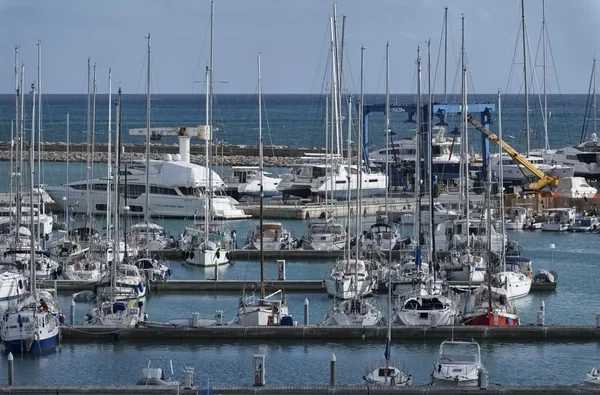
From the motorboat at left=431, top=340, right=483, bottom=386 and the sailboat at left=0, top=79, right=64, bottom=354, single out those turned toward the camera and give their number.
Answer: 1

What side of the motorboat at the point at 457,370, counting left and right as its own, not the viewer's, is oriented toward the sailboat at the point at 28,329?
right
